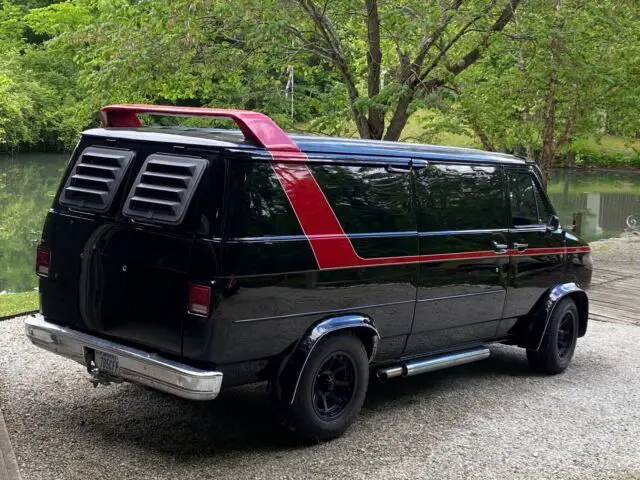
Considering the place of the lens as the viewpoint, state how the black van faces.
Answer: facing away from the viewer and to the right of the viewer

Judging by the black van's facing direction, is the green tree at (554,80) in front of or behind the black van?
in front
